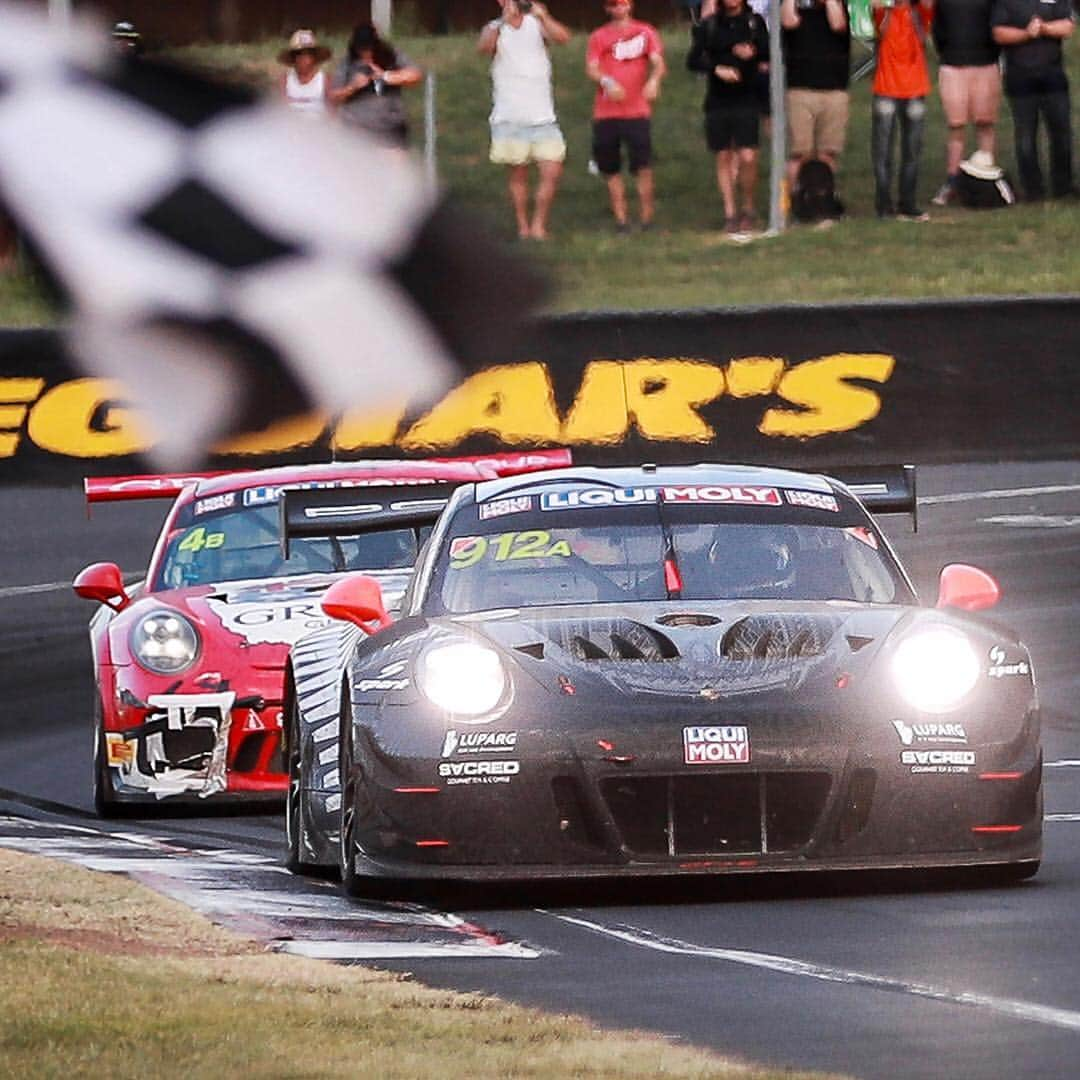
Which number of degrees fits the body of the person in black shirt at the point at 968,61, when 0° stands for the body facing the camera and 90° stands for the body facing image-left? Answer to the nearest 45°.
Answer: approximately 0°

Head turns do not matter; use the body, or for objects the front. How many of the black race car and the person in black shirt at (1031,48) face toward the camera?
2

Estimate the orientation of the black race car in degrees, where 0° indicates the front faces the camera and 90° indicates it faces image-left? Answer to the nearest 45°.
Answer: approximately 0°
